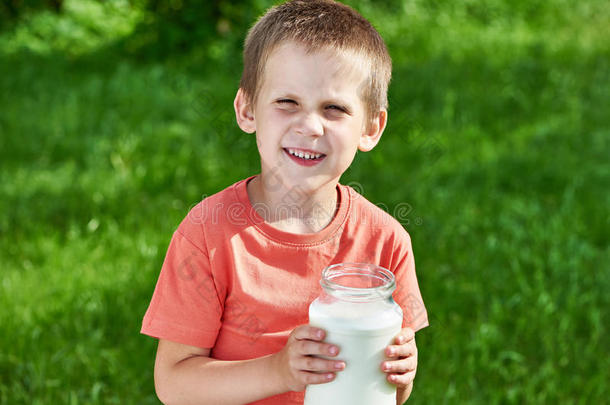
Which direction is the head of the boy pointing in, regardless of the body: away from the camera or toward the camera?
toward the camera

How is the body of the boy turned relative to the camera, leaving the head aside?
toward the camera
